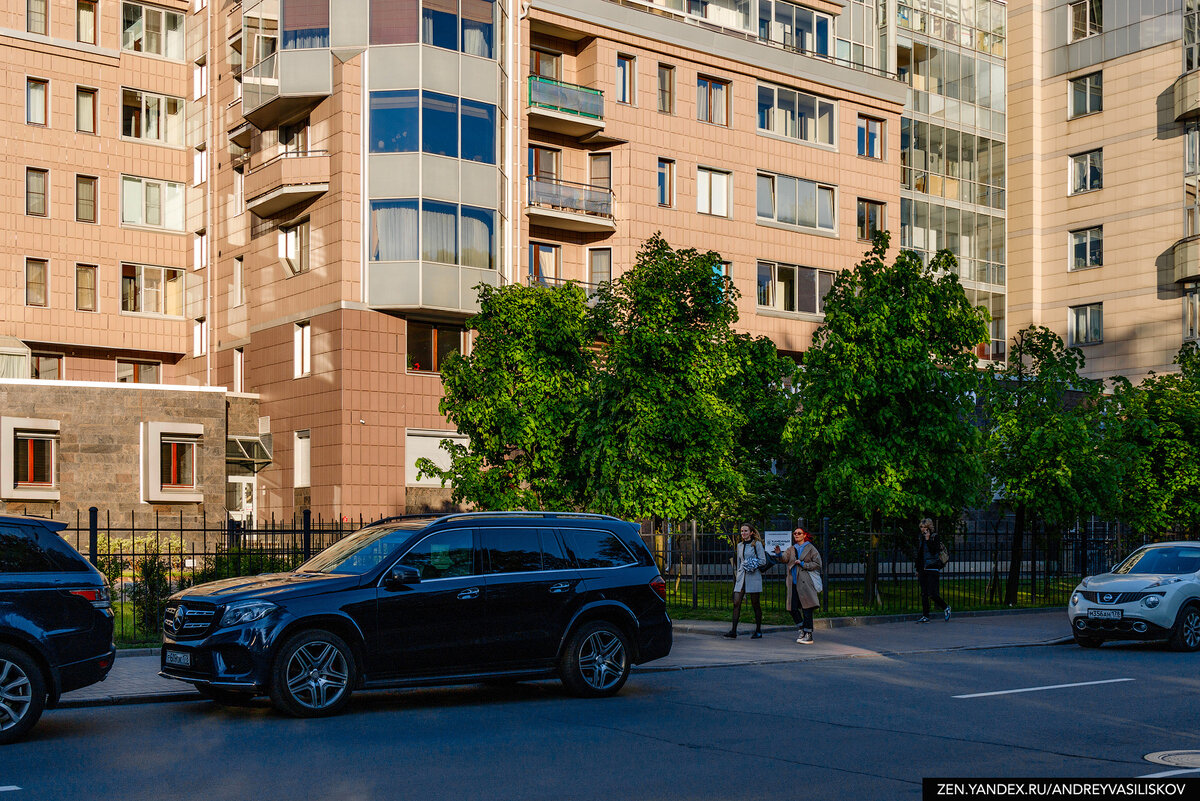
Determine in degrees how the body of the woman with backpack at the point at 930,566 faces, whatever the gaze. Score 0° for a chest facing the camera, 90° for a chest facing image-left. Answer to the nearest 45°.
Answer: approximately 45°

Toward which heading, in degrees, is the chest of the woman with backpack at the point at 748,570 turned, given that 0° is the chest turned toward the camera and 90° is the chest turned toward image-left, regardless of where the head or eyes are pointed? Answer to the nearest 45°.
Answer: approximately 45°

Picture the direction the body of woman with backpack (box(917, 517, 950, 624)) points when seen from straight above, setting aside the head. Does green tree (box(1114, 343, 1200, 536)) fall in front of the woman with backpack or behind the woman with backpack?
behind

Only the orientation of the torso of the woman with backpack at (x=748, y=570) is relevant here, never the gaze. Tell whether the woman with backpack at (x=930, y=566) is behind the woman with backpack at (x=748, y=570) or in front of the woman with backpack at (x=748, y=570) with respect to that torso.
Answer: behind

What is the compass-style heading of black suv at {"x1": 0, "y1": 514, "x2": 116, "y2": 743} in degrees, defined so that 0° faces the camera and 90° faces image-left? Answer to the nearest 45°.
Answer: approximately 90°

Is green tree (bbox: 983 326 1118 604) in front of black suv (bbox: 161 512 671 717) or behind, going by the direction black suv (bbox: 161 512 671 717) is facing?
behind

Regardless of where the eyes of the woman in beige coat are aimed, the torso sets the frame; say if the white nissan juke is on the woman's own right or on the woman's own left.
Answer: on the woman's own left

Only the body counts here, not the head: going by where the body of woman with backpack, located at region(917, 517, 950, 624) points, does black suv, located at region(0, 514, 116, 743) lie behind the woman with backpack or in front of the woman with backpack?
in front

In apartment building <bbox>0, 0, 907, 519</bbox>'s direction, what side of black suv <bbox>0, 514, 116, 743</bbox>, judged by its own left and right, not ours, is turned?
right
